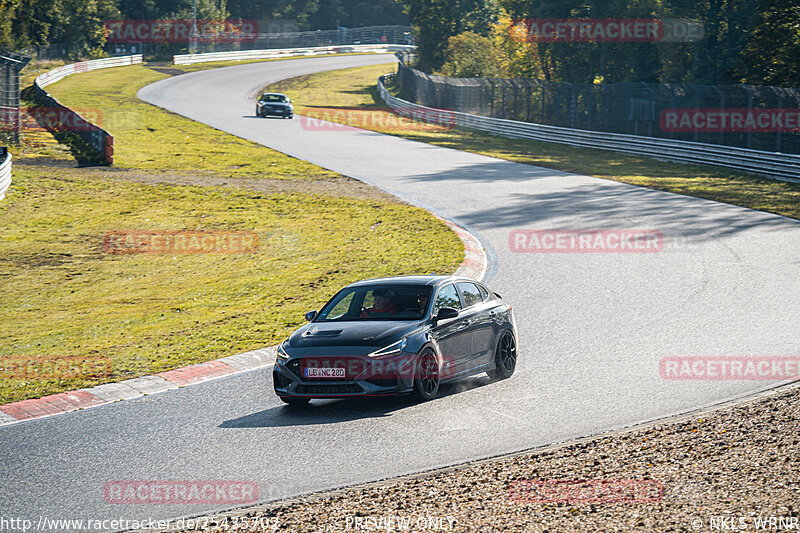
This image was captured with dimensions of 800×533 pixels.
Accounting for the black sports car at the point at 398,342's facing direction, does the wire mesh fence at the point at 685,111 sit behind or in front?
behind

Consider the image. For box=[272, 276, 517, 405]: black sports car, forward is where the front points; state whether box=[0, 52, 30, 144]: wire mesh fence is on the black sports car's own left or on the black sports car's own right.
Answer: on the black sports car's own right

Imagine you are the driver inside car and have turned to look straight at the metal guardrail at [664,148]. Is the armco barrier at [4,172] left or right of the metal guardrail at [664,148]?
left

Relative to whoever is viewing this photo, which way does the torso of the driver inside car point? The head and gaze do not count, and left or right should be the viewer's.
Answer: facing the viewer and to the left of the viewer

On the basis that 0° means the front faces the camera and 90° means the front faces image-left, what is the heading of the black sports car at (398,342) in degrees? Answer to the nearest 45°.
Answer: approximately 45°

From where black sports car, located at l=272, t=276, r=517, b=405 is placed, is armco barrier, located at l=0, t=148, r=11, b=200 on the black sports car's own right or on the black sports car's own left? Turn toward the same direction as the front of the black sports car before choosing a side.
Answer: on the black sports car's own right

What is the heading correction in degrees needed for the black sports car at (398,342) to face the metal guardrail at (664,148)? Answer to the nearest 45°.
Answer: approximately 135° to its right
